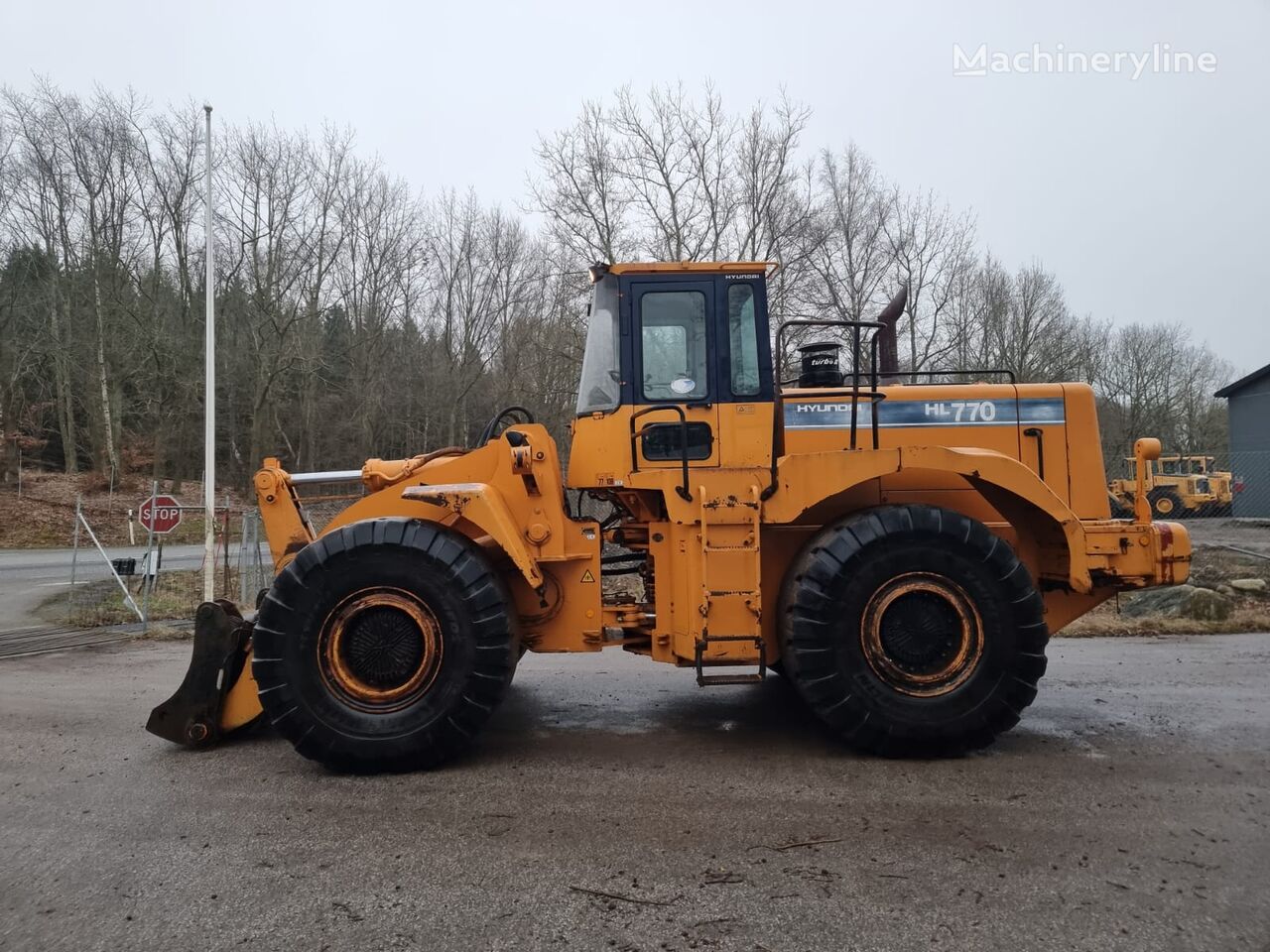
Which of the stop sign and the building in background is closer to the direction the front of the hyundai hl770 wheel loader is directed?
the stop sign

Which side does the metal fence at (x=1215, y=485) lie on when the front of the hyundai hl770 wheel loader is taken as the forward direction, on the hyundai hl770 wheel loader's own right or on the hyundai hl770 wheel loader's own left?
on the hyundai hl770 wheel loader's own right

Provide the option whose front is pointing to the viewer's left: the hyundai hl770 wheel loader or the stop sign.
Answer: the hyundai hl770 wheel loader

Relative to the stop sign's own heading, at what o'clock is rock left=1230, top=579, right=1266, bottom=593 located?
The rock is roughly at 10 o'clock from the stop sign.

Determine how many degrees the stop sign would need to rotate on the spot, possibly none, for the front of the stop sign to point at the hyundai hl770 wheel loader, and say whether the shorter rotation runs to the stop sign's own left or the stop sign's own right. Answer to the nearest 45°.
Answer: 0° — it already faces it

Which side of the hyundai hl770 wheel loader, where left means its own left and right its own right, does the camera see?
left

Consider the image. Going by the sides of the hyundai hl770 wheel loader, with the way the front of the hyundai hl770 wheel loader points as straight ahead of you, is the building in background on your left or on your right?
on your right

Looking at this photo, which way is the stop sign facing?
toward the camera

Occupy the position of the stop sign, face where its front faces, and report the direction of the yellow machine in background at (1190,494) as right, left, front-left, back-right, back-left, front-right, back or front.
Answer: left

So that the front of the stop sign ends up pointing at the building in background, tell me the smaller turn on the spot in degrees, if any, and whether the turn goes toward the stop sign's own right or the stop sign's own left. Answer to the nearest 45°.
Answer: approximately 90° to the stop sign's own left

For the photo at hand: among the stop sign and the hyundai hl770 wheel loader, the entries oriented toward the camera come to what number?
1
